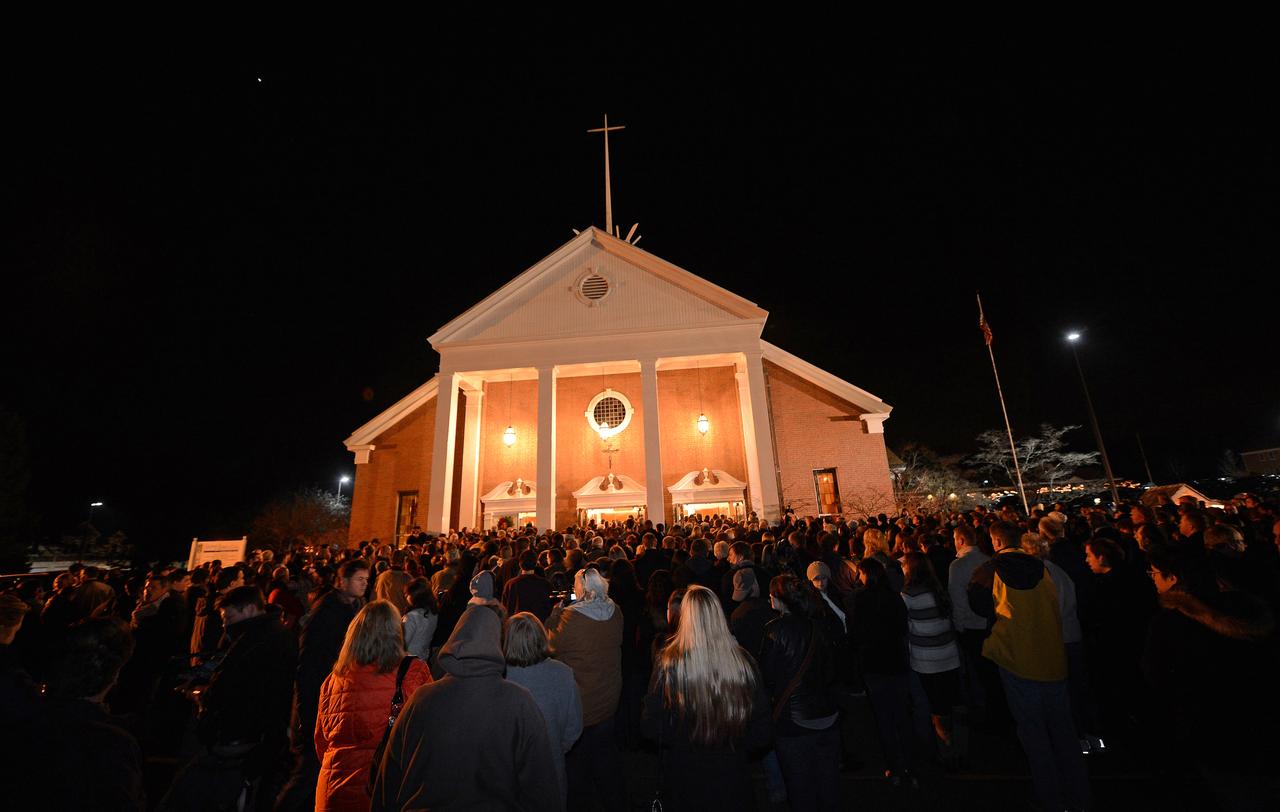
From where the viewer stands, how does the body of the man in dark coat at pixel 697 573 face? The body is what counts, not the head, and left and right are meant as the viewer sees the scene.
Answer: facing away from the viewer

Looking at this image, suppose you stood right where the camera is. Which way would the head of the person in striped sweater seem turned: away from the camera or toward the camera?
away from the camera

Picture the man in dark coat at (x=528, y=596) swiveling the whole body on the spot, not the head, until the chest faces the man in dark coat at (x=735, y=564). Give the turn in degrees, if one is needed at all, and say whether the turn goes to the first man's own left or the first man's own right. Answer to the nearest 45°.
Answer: approximately 90° to the first man's own right

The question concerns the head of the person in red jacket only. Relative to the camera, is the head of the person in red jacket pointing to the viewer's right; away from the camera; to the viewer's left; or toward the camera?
away from the camera

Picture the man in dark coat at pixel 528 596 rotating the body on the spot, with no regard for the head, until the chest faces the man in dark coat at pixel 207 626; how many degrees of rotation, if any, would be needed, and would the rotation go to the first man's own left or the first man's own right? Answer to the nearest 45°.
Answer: approximately 90° to the first man's own left

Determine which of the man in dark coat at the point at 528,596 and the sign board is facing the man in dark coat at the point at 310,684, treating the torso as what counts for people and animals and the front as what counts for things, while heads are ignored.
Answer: the sign board

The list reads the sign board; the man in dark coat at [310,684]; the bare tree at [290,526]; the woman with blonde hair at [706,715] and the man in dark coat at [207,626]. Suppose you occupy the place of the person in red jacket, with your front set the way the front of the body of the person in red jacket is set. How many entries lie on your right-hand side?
1

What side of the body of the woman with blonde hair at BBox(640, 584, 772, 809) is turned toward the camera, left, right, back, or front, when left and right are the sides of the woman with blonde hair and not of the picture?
back

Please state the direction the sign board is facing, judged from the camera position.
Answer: facing the viewer

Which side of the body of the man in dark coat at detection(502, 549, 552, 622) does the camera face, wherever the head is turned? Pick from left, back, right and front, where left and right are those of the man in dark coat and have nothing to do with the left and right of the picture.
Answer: back

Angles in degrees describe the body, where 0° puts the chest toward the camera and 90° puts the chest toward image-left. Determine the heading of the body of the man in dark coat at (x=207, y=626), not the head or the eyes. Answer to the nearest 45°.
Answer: approximately 270°

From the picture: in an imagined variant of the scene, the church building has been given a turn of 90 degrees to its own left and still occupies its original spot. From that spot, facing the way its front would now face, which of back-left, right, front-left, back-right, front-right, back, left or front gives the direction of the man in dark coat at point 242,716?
right

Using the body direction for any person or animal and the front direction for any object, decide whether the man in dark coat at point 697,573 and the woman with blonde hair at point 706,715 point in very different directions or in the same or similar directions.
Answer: same or similar directions

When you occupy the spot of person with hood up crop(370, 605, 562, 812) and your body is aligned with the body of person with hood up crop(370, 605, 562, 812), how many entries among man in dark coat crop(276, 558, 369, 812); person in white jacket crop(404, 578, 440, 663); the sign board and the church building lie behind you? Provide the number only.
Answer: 0

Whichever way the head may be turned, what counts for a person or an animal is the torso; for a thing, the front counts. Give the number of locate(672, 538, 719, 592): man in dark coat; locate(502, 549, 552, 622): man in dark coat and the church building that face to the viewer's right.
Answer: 0

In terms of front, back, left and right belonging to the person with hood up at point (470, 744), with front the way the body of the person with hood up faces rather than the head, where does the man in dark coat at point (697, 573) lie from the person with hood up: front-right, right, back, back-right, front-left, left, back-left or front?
front-right

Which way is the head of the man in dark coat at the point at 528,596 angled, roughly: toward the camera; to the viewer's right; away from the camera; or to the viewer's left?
away from the camera
